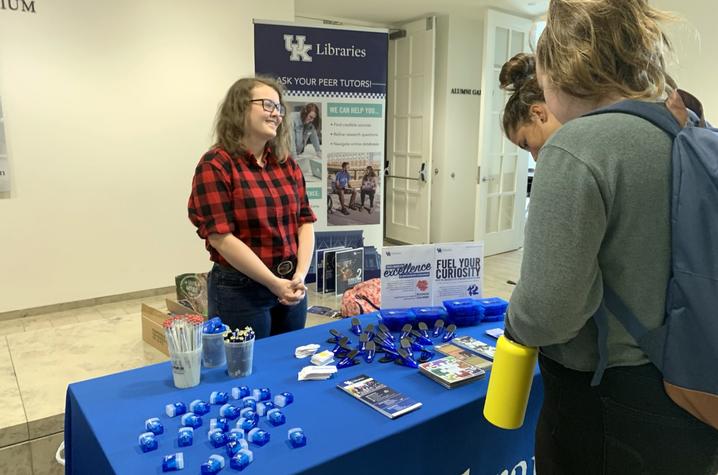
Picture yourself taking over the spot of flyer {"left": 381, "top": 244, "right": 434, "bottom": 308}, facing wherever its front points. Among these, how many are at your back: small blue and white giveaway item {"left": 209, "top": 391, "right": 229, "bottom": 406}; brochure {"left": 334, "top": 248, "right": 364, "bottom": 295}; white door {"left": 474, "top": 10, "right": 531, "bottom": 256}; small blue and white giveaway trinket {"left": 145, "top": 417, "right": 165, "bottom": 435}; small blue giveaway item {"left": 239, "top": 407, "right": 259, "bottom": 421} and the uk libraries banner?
3

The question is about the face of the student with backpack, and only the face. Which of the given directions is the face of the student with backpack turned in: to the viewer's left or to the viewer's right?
to the viewer's left

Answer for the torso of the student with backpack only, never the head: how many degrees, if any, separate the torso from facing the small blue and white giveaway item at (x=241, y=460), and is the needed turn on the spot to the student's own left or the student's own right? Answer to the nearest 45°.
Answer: approximately 45° to the student's own left

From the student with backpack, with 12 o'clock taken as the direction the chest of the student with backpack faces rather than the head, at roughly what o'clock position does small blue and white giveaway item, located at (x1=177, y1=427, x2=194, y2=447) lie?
The small blue and white giveaway item is roughly at 10 o'clock from the student with backpack.

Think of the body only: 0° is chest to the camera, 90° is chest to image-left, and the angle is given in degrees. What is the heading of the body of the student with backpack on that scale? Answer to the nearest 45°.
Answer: approximately 135°
